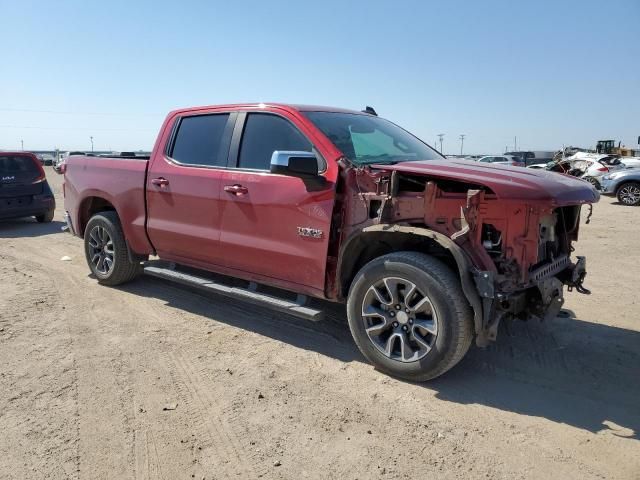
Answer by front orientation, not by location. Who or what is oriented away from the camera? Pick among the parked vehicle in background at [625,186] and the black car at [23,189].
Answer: the black car

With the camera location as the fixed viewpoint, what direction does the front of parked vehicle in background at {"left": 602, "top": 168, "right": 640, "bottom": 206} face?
facing the viewer and to the left of the viewer

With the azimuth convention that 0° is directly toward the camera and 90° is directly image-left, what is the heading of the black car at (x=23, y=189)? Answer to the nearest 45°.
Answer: approximately 180°

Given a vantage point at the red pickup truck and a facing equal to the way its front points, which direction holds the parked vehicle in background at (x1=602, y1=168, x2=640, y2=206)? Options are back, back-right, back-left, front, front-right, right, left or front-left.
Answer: left

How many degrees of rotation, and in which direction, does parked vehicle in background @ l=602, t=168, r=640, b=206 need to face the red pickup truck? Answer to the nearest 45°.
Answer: approximately 45° to its left

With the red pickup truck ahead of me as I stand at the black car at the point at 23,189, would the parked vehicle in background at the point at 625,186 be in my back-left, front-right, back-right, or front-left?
front-left

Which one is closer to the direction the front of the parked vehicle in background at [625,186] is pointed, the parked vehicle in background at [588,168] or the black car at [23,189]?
the black car

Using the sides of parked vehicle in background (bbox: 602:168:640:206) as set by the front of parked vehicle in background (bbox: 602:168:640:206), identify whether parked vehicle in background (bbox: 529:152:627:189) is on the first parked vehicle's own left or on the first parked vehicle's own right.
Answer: on the first parked vehicle's own right

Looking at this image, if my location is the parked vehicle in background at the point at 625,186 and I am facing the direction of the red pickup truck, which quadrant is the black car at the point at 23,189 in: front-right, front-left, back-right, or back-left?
front-right

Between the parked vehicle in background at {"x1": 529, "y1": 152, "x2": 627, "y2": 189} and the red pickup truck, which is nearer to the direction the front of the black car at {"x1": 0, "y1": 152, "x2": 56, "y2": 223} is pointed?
the parked vehicle in background

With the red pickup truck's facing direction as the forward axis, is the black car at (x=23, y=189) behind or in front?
behind

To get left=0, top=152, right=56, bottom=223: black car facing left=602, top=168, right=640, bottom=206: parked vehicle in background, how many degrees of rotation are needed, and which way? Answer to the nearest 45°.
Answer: approximately 90° to its right

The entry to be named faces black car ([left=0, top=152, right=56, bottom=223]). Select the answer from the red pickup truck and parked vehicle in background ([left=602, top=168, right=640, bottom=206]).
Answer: the parked vehicle in background

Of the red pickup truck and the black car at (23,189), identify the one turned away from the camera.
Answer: the black car

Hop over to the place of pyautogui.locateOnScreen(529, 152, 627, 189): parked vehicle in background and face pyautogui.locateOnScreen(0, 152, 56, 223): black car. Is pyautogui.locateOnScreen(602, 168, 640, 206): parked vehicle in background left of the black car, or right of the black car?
left

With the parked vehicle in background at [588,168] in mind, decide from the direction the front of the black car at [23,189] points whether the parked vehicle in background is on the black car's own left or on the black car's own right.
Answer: on the black car's own right

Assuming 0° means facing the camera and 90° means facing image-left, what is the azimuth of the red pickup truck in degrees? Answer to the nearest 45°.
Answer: approximately 315°
